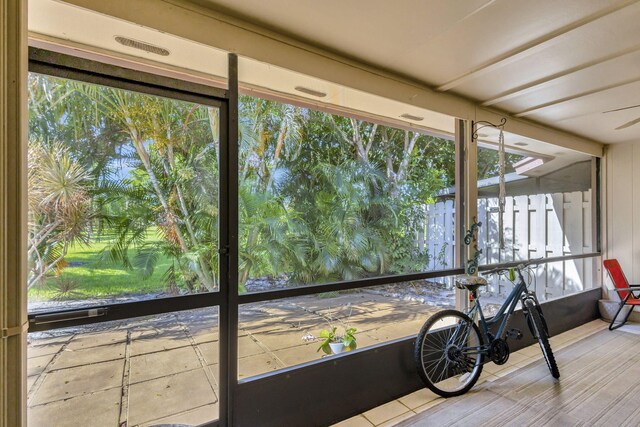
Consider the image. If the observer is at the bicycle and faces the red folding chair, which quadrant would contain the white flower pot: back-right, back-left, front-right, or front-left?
back-left

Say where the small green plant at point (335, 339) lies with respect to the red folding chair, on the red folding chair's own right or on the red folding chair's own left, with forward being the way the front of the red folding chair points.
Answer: on the red folding chair's own right

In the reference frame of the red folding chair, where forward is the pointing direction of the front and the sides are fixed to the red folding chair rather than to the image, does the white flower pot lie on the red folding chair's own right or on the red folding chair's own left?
on the red folding chair's own right

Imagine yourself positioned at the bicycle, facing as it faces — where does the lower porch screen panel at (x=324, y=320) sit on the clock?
The lower porch screen panel is roughly at 7 o'clock from the bicycle.

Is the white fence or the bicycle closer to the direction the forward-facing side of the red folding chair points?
the bicycle

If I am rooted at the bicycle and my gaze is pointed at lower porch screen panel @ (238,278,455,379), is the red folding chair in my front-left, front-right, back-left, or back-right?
back-right
